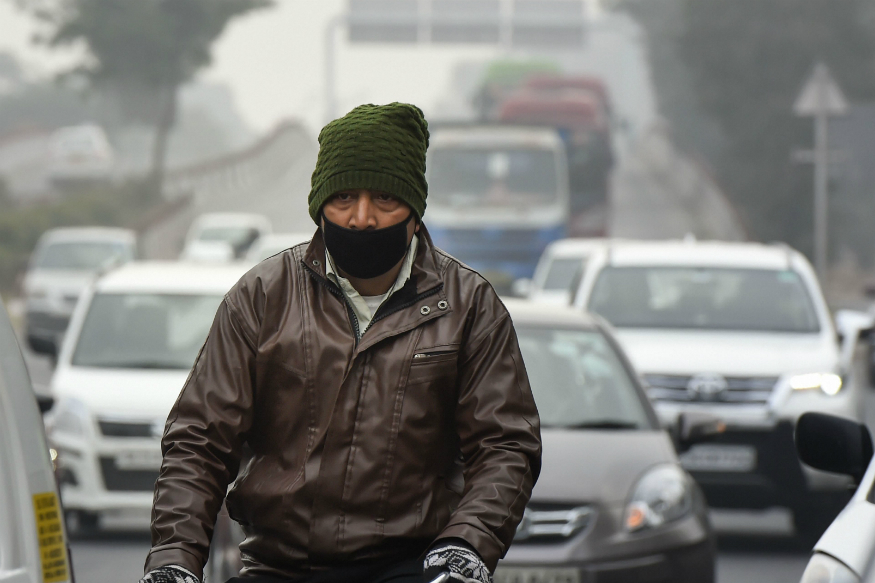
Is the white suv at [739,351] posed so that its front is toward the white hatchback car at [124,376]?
no

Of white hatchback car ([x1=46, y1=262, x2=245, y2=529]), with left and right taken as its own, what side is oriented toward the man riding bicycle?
front

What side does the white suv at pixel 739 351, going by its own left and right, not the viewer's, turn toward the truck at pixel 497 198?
back

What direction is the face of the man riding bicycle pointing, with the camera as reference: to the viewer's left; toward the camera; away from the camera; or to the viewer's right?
toward the camera

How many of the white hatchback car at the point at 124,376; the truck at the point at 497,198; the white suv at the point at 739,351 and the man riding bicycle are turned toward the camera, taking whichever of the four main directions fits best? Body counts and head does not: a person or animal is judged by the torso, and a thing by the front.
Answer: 4

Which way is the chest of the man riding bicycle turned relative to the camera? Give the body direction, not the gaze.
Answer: toward the camera

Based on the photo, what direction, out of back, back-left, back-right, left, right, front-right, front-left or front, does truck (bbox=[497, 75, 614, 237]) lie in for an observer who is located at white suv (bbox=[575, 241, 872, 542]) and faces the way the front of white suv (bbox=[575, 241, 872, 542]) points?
back

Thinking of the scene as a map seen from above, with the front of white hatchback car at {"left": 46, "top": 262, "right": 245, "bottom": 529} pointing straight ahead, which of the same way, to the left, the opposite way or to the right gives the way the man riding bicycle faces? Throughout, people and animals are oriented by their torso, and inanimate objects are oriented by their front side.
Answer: the same way

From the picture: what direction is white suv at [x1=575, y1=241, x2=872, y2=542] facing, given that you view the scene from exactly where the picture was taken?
facing the viewer

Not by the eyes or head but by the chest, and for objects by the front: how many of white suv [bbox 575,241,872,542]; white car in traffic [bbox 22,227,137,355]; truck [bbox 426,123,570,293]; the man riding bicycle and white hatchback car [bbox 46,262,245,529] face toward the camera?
5

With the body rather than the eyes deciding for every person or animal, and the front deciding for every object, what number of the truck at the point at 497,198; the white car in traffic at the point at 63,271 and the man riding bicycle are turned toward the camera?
3

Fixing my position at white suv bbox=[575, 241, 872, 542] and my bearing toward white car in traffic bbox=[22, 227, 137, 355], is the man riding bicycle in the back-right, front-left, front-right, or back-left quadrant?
back-left

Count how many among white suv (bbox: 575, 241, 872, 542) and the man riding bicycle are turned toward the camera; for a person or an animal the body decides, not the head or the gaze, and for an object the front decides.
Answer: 2

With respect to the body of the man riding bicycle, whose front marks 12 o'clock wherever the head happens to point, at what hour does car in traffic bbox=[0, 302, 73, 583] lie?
The car in traffic is roughly at 2 o'clock from the man riding bicycle.

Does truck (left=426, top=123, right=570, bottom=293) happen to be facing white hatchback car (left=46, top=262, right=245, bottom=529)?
yes

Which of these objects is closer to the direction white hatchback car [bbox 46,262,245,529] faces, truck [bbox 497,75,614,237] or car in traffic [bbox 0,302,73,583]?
the car in traffic

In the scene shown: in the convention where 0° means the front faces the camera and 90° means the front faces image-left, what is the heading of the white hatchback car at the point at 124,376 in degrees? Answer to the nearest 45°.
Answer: approximately 0°

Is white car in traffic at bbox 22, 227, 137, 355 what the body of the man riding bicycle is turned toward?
no

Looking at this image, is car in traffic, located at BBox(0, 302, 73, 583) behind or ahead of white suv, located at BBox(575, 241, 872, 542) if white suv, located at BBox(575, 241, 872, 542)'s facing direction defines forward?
ahead

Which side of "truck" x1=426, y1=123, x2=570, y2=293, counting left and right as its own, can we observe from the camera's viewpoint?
front
